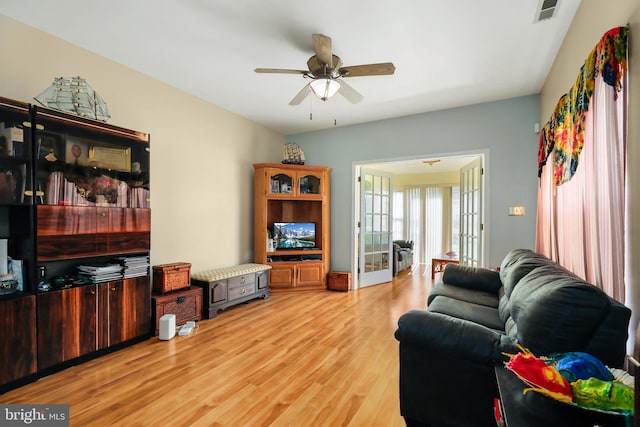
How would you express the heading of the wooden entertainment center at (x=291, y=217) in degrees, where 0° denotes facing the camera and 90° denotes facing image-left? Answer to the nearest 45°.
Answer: approximately 0°

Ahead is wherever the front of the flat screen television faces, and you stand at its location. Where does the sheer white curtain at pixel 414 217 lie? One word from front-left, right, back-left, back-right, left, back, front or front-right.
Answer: back-left

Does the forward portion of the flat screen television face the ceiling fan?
yes

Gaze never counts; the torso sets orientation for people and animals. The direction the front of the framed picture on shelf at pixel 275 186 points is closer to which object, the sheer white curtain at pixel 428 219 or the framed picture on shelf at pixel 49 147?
the framed picture on shelf

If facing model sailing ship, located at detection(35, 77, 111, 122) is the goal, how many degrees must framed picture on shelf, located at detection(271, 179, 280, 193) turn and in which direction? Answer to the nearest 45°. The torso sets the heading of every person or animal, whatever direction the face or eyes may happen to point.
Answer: approximately 45° to its right

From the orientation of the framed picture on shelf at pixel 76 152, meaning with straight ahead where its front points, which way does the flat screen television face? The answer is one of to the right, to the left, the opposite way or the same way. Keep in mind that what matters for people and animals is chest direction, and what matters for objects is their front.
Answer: to the right

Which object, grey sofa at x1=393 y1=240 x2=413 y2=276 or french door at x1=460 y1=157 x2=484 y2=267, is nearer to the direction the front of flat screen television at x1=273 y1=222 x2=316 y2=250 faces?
the french door

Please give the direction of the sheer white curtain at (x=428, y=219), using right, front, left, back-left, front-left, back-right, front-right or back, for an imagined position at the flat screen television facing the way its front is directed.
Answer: back-left

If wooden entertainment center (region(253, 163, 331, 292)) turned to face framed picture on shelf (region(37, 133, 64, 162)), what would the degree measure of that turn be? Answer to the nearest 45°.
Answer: approximately 45° to its right

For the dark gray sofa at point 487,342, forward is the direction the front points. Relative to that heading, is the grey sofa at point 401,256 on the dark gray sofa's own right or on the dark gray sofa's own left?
on the dark gray sofa's own right
